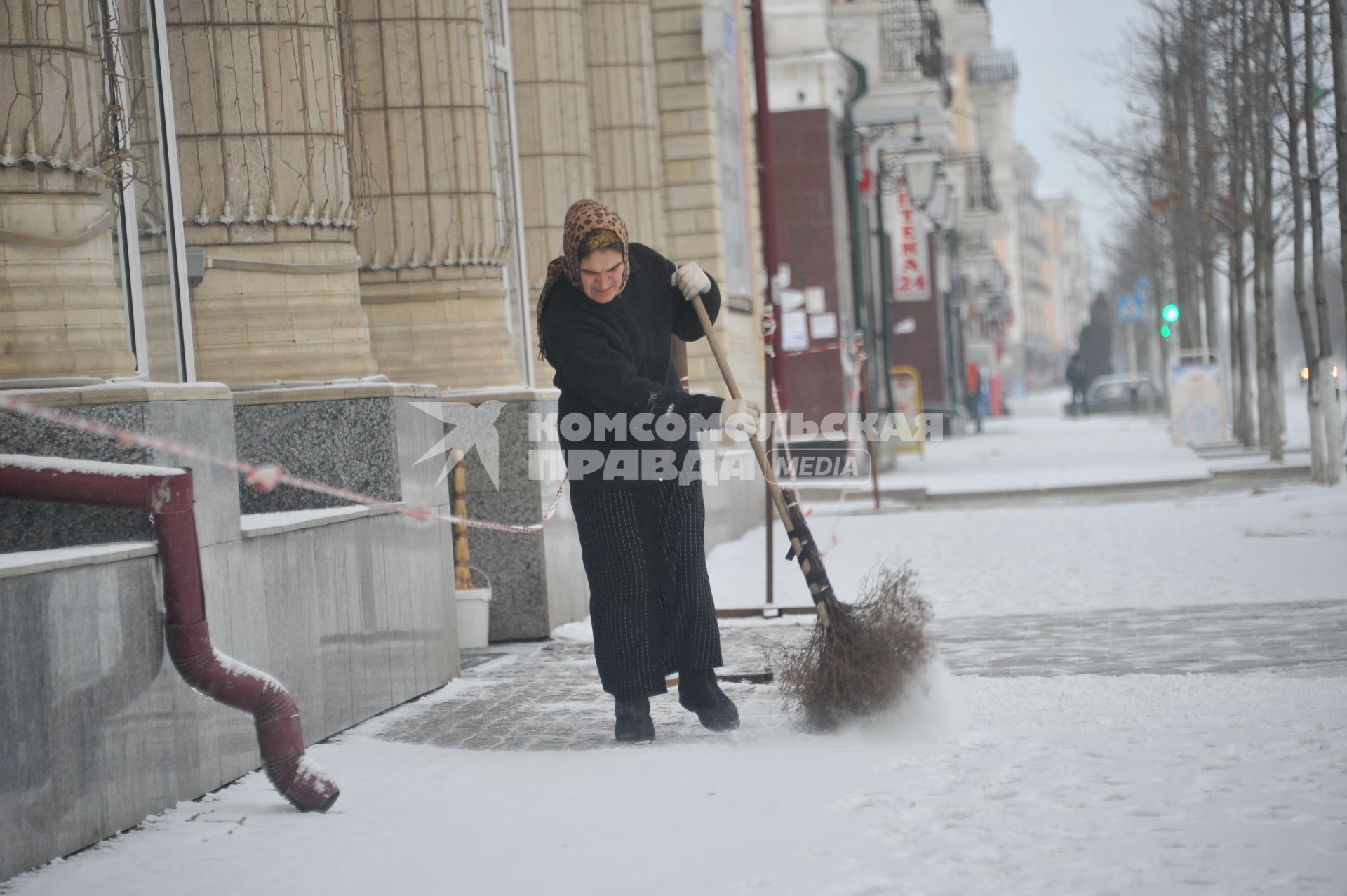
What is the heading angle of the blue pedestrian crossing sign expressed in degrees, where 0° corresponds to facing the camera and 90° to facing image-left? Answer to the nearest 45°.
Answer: approximately 0°

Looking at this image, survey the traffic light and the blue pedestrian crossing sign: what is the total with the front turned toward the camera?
2

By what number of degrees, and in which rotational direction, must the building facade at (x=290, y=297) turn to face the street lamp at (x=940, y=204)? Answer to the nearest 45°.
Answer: approximately 90° to its left

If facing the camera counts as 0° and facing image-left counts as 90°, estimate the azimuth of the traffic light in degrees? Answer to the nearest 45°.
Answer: approximately 0°

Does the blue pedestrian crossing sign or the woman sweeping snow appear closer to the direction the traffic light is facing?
the woman sweeping snow

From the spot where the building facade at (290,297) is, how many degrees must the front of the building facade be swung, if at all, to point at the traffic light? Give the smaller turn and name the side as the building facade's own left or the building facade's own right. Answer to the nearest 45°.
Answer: approximately 90° to the building facade's own left

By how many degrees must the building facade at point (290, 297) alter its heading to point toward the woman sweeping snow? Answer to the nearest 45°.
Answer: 0° — it already faces them

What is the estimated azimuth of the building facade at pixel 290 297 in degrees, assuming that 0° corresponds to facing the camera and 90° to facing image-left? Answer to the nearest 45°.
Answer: approximately 315°

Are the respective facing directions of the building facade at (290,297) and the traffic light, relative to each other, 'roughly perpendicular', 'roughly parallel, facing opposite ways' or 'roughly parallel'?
roughly perpendicular
